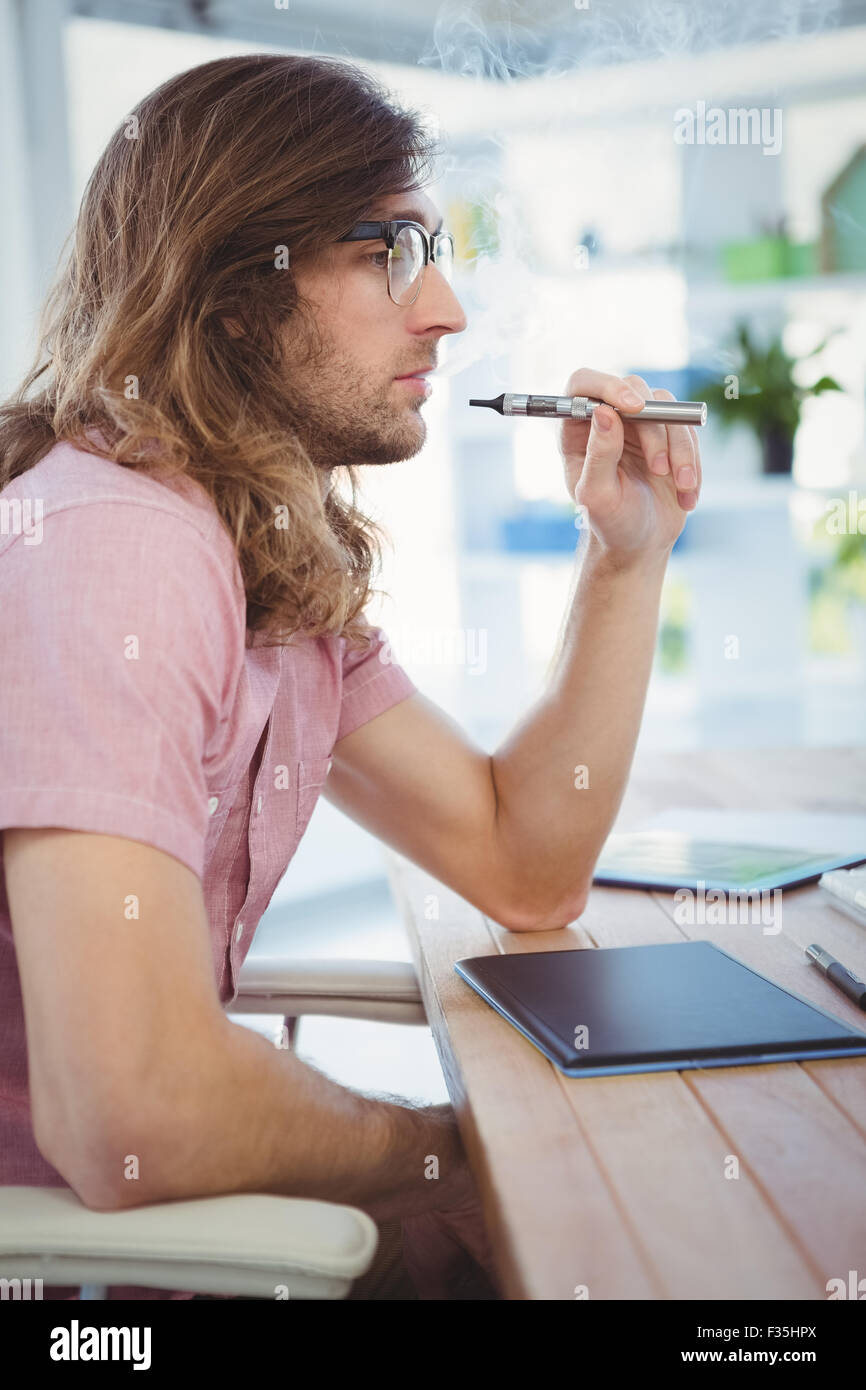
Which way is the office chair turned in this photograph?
to the viewer's right

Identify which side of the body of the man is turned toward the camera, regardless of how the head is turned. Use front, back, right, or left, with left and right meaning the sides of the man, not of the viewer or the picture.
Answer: right

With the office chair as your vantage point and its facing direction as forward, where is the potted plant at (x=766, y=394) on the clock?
The potted plant is roughly at 10 o'clock from the office chair.

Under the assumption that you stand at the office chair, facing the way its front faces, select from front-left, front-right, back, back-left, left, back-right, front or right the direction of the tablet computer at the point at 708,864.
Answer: front-left

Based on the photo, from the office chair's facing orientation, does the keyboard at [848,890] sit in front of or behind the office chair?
in front

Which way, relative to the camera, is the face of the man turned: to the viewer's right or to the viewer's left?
to the viewer's right
